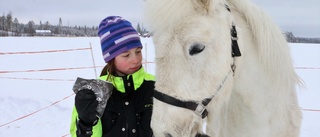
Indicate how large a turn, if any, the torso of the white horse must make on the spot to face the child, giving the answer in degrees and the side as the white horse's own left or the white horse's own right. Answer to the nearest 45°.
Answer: approximately 45° to the white horse's own right

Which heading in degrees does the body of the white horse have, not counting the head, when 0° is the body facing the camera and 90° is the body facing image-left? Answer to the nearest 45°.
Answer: approximately 45°

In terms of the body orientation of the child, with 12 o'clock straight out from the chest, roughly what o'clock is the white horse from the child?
The white horse is roughly at 10 o'clock from the child.

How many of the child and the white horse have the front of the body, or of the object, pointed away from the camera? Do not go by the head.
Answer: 0

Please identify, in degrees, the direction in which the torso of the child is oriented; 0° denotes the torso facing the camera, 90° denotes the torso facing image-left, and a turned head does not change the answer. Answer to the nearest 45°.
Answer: approximately 0°
